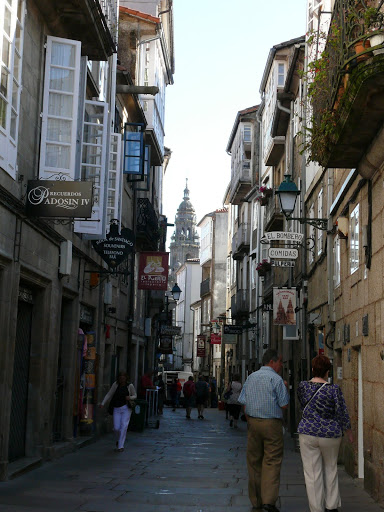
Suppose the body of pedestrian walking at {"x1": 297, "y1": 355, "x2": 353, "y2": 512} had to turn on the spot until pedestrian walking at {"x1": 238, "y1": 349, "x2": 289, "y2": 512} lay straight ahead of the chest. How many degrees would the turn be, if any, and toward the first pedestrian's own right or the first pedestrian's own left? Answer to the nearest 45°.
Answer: approximately 45° to the first pedestrian's own left

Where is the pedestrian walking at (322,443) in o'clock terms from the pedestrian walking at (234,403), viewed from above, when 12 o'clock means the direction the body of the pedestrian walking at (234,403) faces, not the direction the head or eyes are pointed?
the pedestrian walking at (322,443) is roughly at 6 o'clock from the pedestrian walking at (234,403).

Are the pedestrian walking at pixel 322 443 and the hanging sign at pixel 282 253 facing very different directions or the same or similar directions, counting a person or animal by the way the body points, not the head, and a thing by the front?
very different directions

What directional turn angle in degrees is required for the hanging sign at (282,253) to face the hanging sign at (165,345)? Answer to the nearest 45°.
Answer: approximately 180°

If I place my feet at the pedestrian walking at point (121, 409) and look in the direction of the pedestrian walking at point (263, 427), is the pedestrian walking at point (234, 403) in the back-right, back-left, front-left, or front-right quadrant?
back-left

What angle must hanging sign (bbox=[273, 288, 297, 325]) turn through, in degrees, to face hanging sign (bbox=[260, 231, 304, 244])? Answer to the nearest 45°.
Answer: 0° — it already faces it

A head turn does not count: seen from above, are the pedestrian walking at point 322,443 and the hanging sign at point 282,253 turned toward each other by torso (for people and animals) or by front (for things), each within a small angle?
yes

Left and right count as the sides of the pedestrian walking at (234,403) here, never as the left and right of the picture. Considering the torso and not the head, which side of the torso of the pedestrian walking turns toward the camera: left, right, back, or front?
back

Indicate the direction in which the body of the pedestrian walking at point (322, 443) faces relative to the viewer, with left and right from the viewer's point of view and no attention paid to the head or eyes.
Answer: facing away from the viewer

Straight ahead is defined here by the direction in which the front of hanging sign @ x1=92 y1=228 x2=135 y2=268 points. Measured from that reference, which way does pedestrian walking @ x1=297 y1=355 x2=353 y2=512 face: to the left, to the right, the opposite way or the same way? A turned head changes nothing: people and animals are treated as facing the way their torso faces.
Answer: the opposite way

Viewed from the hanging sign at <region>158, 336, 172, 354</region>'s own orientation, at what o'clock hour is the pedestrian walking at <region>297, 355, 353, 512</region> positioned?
The pedestrian walking is roughly at 12 o'clock from the hanging sign.
